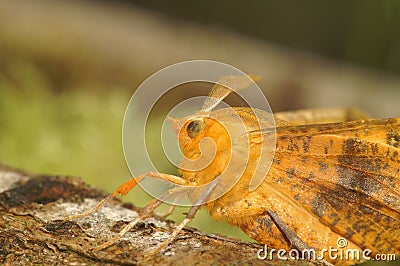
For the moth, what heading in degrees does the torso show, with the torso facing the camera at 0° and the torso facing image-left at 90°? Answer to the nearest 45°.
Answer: approximately 90°
